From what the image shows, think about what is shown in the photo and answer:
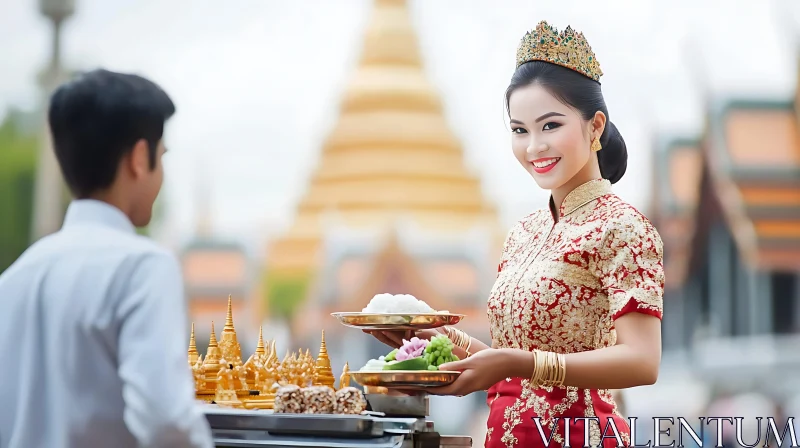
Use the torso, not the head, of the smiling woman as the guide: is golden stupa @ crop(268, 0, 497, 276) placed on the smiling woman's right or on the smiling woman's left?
on the smiling woman's right

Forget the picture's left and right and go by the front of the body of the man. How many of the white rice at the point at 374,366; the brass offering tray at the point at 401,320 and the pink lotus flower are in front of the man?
3

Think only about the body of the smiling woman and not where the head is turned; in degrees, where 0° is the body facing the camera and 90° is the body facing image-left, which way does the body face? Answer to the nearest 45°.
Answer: approximately 45°

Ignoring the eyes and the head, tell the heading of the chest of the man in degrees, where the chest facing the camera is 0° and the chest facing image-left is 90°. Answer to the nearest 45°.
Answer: approximately 225°

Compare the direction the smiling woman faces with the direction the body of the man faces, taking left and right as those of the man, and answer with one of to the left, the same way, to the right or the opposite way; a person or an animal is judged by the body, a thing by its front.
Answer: the opposite way

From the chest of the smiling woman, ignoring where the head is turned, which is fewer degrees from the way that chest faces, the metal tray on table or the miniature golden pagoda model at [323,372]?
the metal tray on table

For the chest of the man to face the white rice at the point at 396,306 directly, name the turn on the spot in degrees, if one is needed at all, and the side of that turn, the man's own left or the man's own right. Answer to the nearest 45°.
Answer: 0° — they already face it
